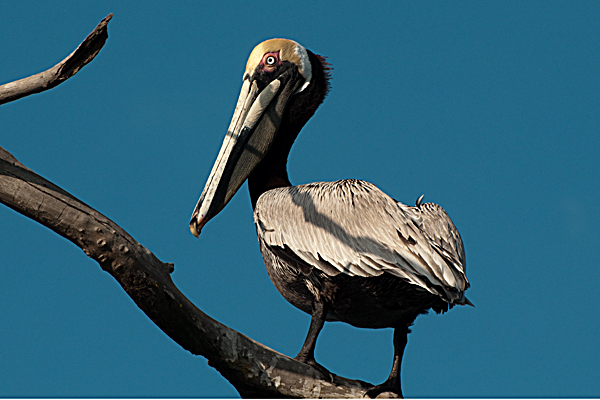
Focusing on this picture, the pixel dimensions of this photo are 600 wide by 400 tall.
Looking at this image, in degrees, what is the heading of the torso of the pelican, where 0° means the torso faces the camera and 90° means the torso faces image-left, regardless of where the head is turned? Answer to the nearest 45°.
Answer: approximately 90°

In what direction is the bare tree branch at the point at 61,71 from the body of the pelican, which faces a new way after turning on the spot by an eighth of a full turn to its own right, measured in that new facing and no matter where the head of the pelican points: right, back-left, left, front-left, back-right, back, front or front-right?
left
